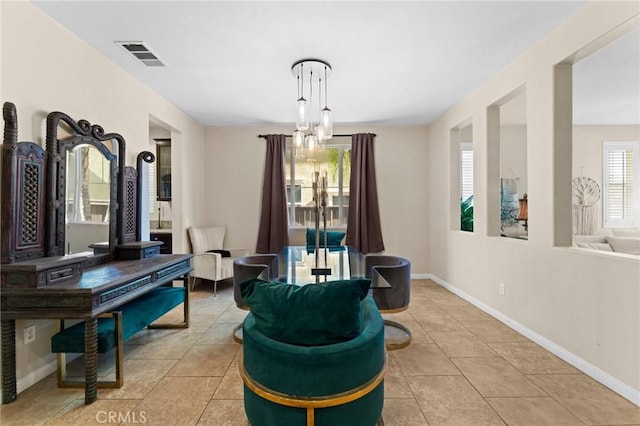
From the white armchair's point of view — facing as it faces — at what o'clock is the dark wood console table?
The dark wood console table is roughly at 2 o'clock from the white armchair.

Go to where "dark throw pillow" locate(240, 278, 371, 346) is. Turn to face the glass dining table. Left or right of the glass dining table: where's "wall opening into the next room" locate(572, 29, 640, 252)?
right

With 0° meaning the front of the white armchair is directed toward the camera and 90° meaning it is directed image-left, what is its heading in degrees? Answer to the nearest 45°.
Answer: approximately 315°

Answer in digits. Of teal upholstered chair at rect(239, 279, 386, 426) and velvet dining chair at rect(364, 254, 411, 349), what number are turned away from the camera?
1

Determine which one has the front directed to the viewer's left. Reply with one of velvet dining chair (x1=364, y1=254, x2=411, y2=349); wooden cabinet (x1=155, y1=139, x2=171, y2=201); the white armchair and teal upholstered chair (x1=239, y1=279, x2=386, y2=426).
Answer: the velvet dining chair

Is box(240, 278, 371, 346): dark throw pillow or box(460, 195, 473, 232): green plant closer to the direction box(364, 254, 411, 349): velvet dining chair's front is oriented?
the dark throw pillow

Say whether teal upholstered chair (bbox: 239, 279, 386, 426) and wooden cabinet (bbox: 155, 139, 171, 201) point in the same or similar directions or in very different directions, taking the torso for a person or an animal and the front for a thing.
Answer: very different directions

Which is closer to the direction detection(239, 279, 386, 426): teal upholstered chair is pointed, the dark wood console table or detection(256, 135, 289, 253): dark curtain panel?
the dark curtain panel

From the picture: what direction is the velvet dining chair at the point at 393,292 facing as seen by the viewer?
to the viewer's left

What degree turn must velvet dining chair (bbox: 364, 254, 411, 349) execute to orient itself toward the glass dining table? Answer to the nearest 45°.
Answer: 0° — it already faces it
